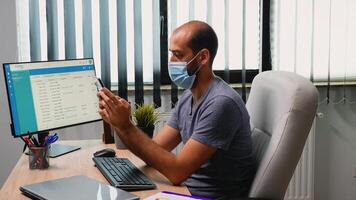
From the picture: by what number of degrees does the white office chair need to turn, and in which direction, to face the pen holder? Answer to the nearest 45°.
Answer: approximately 45° to its right

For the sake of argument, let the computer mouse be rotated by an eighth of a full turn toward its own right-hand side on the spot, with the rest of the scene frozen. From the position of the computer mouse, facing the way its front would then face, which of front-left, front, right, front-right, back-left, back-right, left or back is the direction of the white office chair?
back

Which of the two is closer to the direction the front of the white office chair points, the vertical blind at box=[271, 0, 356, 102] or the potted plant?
the potted plant

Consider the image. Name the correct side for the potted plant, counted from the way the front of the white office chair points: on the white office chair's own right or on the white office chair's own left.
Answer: on the white office chair's own right

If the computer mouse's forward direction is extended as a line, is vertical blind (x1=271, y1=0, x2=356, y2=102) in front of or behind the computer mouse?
behind

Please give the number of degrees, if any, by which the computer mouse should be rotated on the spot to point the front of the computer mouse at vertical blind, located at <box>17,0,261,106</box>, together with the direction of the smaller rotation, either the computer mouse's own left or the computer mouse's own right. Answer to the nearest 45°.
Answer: approximately 90° to the computer mouse's own right

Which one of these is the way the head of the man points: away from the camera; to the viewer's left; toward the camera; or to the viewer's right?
to the viewer's left

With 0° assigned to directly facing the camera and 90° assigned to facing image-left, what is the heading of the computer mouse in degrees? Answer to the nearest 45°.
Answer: approximately 90°
